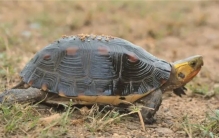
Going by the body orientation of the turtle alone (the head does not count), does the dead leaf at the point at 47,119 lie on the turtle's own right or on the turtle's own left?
on the turtle's own right

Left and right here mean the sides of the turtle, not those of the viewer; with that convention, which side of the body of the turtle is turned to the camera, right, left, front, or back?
right
